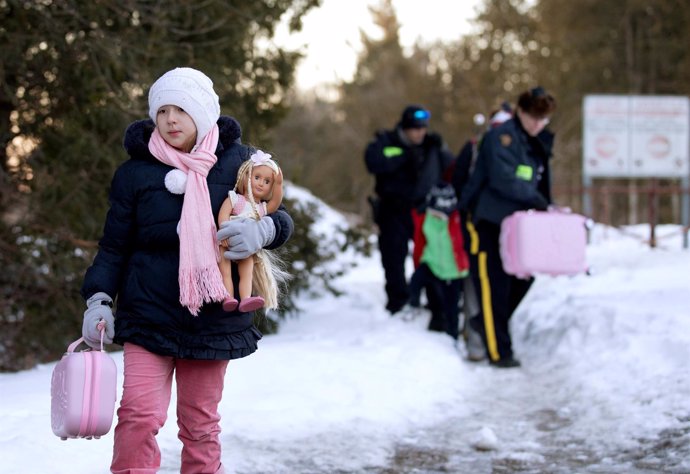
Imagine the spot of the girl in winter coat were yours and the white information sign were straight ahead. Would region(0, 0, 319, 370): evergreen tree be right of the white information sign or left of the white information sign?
left

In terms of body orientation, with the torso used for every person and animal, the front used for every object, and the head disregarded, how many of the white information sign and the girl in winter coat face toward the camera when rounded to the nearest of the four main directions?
2

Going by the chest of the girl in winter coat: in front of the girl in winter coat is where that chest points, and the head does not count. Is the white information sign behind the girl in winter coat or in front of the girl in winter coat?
behind

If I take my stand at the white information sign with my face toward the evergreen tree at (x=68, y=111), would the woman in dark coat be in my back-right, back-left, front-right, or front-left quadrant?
front-left

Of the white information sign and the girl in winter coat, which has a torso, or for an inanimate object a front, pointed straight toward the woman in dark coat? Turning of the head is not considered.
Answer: the white information sign

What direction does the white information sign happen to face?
toward the camera

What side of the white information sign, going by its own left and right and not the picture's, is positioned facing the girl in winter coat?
front

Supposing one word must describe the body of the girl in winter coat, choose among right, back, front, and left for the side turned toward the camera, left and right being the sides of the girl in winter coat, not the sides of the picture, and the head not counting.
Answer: front

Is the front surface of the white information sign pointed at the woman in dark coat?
yes

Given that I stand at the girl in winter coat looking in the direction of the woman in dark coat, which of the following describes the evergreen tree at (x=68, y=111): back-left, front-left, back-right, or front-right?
front-left

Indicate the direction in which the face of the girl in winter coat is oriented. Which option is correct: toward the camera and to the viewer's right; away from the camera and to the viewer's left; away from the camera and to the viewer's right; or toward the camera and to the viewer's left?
toward the camera and to the viewer's left

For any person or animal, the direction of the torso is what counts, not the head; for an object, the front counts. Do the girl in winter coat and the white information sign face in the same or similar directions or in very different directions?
same or similar directions

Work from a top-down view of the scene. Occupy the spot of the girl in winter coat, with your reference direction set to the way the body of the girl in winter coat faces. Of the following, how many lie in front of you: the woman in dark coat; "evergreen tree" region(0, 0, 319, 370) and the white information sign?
0

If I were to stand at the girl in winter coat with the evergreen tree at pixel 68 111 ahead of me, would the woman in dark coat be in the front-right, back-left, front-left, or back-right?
front-right

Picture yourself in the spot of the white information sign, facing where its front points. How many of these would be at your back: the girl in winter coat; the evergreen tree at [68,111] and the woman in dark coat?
0
